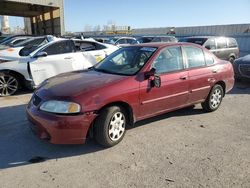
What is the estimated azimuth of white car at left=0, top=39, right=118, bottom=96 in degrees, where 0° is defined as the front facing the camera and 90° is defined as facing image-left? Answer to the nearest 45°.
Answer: approximately 90°

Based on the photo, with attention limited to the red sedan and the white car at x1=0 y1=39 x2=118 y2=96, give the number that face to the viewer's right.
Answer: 0

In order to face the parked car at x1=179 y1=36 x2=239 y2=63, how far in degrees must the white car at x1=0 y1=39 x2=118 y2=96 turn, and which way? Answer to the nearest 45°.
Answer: approximately 135° to its right

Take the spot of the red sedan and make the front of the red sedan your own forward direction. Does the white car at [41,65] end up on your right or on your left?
on your right

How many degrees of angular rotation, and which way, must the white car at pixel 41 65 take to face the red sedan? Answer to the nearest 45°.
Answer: approximately 90° to its left

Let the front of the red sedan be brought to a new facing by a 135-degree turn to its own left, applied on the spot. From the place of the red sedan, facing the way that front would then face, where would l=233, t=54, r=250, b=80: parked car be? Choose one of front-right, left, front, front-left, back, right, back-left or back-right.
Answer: front-left

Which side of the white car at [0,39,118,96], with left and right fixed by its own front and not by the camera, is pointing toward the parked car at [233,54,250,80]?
back

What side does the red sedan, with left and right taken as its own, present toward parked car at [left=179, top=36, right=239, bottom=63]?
back

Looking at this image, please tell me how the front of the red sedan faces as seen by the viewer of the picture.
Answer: facing the viewer and to the left of the viewer
